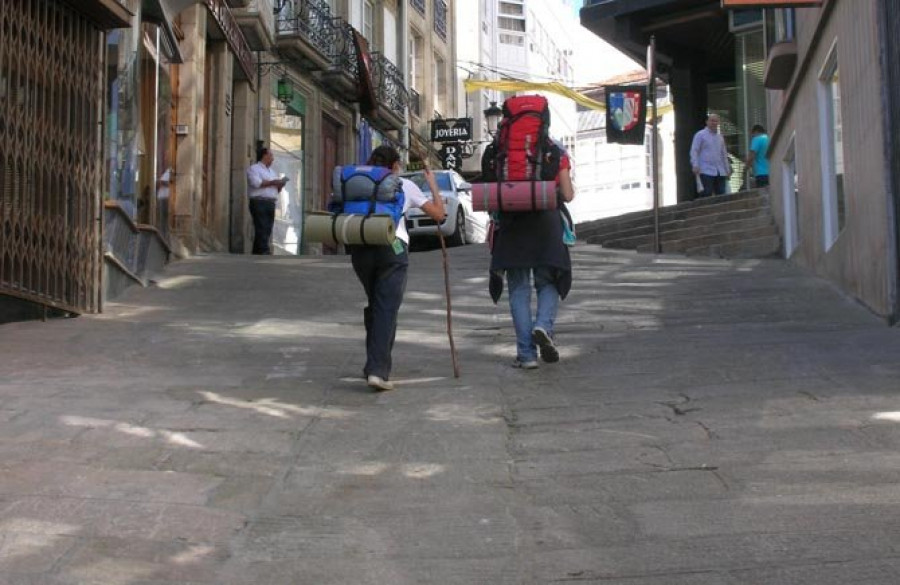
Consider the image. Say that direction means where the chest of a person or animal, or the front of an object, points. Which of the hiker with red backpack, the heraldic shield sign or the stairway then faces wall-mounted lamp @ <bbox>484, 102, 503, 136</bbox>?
the hiker with red backpack

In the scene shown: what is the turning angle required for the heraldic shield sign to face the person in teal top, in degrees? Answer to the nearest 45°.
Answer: approximately 135° to its left

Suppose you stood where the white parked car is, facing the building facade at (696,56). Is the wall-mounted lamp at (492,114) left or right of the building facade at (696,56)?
left

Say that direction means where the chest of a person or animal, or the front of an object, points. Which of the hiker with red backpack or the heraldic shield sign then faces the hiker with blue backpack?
the heraldic shield sign

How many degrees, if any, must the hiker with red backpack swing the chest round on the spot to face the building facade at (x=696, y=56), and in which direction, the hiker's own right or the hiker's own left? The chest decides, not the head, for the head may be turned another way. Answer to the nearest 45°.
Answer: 0° — they already face it

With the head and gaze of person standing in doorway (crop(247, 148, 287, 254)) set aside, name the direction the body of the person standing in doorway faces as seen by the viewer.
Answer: to the viewer's right

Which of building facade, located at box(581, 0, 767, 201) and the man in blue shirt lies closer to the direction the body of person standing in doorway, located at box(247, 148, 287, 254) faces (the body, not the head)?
the man in blue shirt

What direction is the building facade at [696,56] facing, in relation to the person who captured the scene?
facing the viewer and to the left of the viewer

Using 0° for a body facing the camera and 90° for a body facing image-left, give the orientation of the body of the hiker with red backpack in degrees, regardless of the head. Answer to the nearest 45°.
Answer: approximately 180°

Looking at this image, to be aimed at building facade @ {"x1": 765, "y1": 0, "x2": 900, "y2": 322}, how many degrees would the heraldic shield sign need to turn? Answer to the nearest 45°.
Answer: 0° — it already faces it

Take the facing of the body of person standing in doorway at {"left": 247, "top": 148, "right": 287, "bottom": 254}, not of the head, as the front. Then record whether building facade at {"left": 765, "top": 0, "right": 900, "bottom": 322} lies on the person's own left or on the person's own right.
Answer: on the person's own right

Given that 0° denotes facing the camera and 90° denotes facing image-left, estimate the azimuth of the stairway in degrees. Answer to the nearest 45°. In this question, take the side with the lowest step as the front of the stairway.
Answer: approximately 45°
